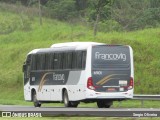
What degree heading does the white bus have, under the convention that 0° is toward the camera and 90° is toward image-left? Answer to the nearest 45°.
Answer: approximately 135°
